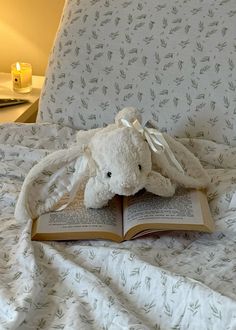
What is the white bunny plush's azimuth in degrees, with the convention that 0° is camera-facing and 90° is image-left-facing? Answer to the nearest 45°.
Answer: approximately 0°

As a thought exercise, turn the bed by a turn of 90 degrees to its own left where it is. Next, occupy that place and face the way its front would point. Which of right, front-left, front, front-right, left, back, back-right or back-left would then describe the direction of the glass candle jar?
back-left

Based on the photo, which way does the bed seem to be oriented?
toward the camera

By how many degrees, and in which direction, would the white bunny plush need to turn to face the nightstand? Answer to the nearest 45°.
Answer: approximately 135° to its right
